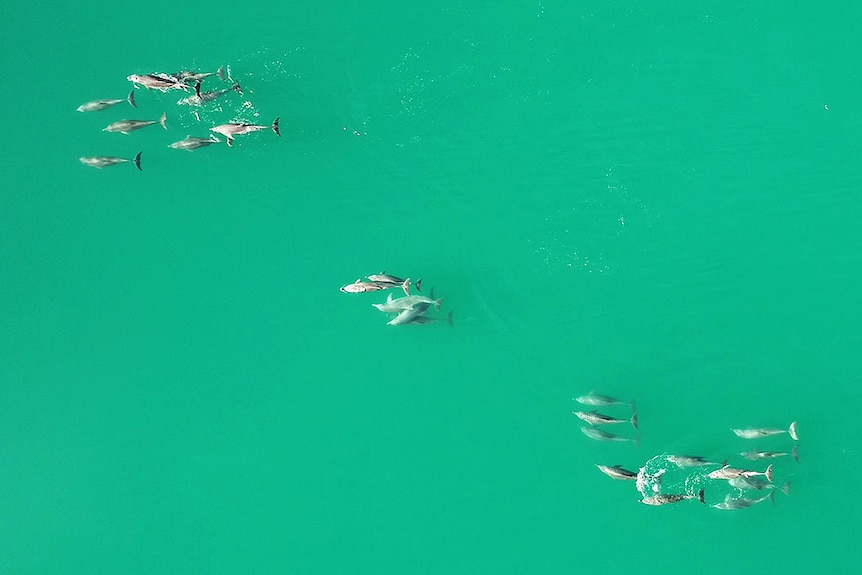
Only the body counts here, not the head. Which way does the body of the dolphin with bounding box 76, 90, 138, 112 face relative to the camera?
to the viewer's left

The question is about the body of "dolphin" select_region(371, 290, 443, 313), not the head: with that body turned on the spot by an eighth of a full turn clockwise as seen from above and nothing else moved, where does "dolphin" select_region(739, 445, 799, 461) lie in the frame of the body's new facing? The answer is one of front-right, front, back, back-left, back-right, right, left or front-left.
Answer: back-right

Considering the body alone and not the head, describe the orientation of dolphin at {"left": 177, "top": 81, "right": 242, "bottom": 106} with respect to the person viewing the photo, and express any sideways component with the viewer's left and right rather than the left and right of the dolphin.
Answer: facing to the left of the viewer

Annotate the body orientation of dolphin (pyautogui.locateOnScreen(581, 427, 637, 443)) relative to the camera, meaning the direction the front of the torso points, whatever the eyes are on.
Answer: to the viewer's left

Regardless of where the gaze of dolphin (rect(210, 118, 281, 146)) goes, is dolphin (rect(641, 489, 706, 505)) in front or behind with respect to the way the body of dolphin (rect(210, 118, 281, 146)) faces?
behind

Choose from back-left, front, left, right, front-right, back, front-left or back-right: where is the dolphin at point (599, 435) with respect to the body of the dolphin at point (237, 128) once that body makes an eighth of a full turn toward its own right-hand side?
back-right

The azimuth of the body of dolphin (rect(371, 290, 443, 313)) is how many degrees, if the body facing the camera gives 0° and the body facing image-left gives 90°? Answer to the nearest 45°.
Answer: approximately 90°

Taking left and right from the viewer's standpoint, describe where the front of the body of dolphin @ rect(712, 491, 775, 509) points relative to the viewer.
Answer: facing to the left of the viewer

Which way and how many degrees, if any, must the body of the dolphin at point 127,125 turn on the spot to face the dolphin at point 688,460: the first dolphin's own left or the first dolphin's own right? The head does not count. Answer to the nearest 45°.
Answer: approximately 180°

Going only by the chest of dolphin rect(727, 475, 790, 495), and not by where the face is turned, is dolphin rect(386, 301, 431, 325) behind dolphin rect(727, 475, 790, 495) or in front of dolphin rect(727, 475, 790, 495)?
in front

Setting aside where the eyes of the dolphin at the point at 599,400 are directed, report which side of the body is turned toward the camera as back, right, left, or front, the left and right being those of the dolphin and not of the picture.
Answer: left

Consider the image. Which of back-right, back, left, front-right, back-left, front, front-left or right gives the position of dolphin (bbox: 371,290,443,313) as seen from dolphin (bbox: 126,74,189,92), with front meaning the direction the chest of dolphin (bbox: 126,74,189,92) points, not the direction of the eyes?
back
